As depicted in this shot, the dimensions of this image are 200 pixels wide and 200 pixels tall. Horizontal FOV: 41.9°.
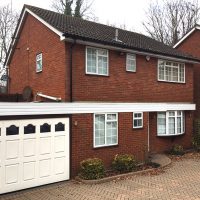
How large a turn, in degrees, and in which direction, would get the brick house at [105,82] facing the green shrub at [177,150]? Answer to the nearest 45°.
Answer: approximately 90° to its left

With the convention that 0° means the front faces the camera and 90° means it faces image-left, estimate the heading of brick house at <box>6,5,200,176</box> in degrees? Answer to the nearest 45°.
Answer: approximately 315°

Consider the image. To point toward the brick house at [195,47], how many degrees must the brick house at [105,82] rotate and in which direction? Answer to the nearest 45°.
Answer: approximately 90° to its left
